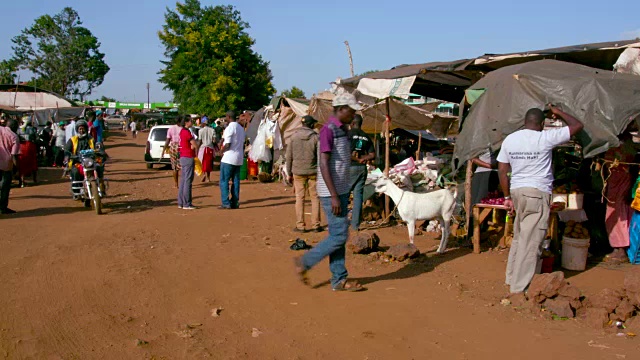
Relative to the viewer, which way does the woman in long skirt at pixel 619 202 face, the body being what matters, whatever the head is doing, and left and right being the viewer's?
facing to the left of the viewer

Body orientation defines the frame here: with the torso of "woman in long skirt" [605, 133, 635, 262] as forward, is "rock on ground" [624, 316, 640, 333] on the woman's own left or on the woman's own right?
on the woman's own left

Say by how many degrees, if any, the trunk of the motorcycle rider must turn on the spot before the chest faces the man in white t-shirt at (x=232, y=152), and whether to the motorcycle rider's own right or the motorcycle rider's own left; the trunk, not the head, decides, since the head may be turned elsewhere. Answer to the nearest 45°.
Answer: approximately 45° to the motorcycle rider's own left

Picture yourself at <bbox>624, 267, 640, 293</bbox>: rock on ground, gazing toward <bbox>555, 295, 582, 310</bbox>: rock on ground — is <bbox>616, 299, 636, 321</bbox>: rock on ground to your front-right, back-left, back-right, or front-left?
front-left

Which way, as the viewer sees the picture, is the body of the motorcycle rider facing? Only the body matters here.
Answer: toward the camera

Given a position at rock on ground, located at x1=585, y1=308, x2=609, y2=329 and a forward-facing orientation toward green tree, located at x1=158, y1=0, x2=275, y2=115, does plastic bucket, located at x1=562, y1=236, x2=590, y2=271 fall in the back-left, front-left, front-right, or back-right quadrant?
front-right

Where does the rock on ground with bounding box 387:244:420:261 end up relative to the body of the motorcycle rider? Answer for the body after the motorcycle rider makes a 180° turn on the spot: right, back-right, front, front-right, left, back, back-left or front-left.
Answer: back-right

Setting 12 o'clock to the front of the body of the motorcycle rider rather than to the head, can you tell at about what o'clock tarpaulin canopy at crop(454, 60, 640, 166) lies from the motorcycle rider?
The tarpaulin canopy is roughly at 11 o'clock from the motorcycle rider.
